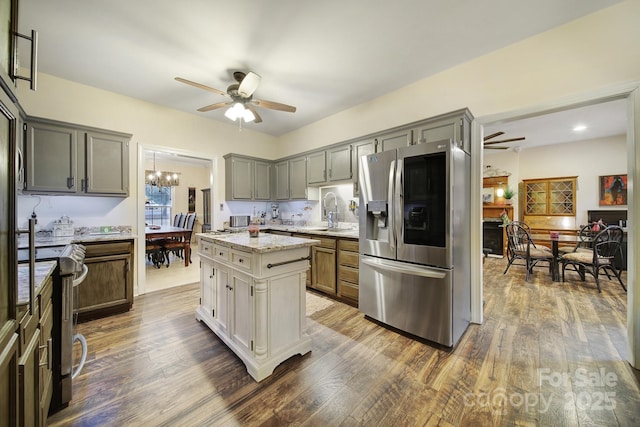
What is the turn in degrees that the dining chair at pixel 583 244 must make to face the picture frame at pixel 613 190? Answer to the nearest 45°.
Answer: approximately 135° to its right

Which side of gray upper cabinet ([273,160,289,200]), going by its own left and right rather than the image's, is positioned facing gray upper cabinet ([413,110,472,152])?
left

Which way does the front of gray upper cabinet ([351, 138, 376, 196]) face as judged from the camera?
facing the viewer and to the left of the viewer

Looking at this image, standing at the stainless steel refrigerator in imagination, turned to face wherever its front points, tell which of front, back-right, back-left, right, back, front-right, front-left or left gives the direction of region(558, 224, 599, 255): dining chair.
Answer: back

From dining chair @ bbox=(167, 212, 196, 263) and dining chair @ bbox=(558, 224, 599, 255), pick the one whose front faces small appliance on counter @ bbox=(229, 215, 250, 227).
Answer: dining chair @ bbox=(558, 224, 599, 255)

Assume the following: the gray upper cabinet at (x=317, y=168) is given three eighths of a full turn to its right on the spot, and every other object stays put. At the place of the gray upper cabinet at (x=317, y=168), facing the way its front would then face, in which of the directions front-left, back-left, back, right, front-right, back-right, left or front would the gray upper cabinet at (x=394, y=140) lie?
back-right

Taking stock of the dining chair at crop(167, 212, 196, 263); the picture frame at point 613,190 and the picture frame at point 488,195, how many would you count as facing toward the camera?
2

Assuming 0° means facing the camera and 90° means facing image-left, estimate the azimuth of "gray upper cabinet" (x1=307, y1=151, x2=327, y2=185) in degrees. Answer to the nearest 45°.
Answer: approximately 45°

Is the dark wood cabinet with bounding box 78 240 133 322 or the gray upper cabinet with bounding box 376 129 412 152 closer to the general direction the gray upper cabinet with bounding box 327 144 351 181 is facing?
the dark wood cabinet

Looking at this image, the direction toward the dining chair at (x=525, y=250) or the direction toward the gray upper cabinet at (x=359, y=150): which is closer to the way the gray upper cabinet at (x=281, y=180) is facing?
the gray upper cabinet

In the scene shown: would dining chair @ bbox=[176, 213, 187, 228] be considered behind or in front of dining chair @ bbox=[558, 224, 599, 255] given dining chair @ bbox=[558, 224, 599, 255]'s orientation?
in front

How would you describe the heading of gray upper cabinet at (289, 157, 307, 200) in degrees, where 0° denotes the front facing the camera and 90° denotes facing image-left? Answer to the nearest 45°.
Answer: approximately 45°

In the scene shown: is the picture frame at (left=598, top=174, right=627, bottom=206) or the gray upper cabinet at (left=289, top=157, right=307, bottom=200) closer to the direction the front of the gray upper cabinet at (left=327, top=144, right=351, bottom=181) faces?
the gray upper cabinet

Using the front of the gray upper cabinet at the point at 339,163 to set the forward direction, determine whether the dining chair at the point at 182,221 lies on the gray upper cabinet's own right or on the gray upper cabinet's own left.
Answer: on the gray upper cabinet's own right

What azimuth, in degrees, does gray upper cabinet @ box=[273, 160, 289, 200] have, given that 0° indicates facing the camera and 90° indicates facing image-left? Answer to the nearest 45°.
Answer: approximately 45°

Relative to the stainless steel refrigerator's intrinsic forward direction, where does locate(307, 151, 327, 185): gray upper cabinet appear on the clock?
The gray upper cabinet is roughly at 3 o'clock from the stainless steel refrigerator.

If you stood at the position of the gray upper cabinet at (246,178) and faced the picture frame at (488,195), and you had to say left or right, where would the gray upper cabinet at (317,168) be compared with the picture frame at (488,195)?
right
